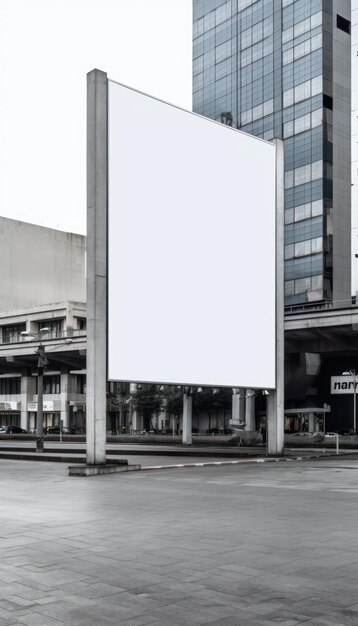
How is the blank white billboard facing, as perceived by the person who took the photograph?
facing the viewer and to the right of the viewer
